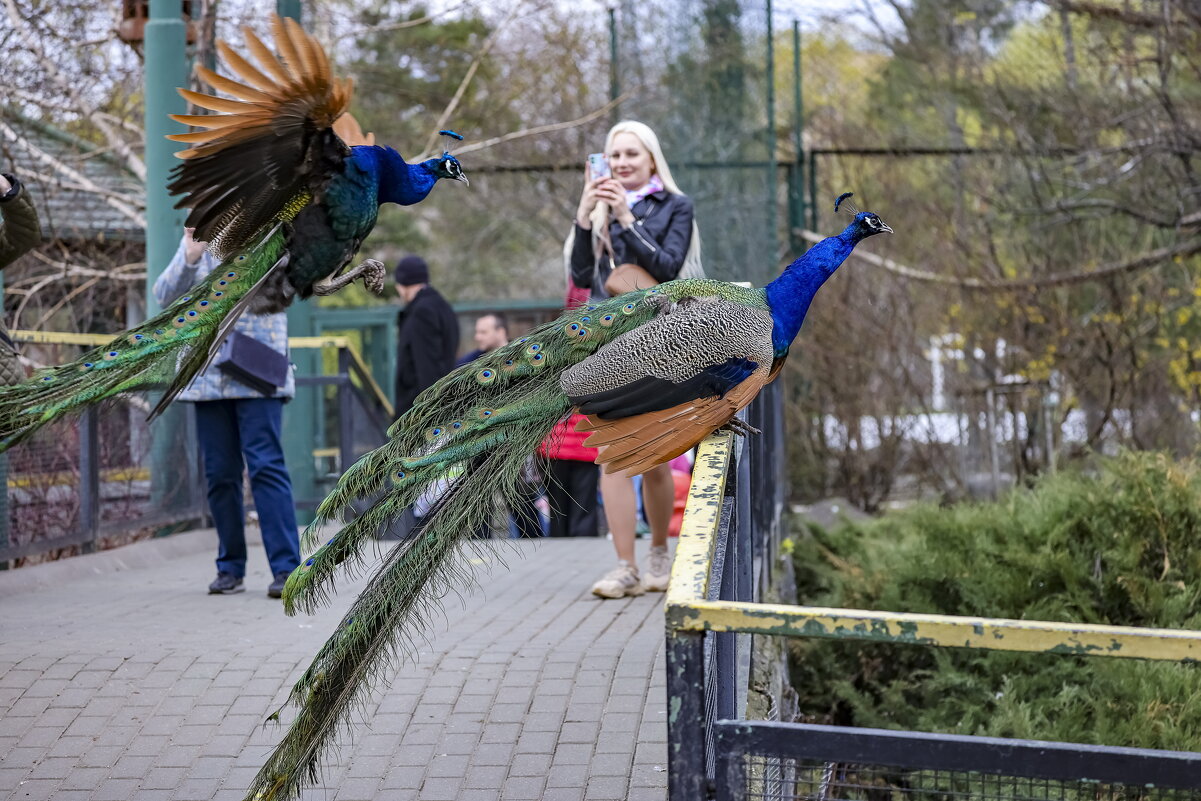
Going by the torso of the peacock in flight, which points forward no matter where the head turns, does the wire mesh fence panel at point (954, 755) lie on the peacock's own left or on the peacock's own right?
on the peacock's own right

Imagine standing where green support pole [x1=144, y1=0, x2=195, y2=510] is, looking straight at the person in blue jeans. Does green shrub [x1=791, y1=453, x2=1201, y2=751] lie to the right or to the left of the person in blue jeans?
left

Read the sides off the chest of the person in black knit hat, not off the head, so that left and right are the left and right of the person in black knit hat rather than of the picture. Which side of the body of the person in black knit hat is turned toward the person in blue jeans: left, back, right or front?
left

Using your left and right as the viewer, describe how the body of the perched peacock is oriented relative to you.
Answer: facing to the right of the viewer

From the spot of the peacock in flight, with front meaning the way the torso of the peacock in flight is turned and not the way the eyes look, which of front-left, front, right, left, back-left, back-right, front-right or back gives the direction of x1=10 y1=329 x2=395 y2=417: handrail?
left

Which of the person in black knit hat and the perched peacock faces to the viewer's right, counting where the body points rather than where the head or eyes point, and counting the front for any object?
the perched peacock

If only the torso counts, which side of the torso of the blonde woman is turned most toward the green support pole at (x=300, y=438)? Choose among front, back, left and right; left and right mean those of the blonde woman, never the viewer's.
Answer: right

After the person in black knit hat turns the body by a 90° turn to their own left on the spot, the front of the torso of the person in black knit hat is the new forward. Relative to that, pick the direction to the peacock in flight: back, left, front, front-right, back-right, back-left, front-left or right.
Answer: front

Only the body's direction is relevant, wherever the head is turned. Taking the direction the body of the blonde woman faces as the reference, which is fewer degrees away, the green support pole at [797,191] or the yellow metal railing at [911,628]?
the yellow metal railing

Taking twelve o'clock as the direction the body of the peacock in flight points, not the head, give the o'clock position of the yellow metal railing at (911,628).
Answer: The yellow metal railing is roughly at 2 o'clock from the peacock in flight.

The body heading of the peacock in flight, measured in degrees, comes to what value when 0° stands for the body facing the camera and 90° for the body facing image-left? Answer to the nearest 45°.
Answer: approximately 270°
